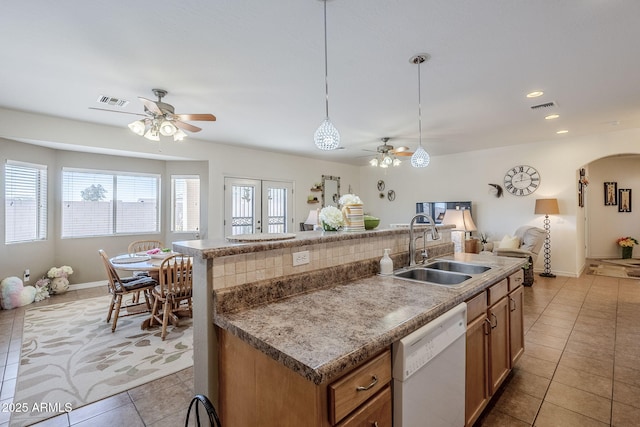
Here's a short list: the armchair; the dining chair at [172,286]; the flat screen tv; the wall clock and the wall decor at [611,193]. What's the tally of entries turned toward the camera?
3

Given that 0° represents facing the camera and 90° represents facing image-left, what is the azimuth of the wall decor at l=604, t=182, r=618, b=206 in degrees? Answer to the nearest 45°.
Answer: approximately 0°

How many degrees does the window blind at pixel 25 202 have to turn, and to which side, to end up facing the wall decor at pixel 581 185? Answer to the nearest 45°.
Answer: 0° — it already faces it

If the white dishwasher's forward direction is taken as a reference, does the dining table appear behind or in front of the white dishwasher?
behind

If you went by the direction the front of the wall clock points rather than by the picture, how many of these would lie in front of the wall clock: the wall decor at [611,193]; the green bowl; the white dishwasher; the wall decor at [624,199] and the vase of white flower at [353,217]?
3

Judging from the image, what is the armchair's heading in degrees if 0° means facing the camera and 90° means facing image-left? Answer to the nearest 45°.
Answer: approximately 90°

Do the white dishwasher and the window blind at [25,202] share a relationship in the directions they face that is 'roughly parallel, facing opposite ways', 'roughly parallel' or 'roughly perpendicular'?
roughly perpendicular

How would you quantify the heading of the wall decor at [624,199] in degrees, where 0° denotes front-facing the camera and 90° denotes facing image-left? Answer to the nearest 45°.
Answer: approximately 0°

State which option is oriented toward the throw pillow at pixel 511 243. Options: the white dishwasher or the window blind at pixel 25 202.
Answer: the window blind
